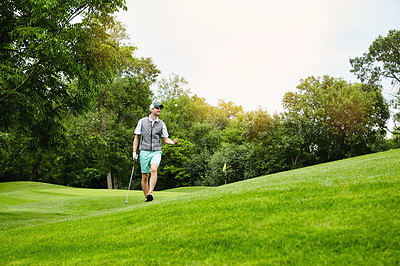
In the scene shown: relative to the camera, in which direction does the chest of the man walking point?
toward the camera

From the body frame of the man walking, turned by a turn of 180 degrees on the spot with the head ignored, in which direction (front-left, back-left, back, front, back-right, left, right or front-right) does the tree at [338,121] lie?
front-right

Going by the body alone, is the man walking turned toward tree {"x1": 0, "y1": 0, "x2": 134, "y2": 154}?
no

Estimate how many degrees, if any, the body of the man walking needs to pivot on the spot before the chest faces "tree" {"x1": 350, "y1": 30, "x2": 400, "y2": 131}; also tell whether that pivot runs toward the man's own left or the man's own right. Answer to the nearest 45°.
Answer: approximately 135° to the man's own left
